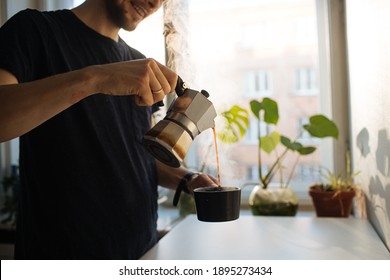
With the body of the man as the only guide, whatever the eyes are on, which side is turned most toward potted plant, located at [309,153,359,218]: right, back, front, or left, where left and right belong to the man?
left

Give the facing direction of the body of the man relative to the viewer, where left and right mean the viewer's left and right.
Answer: facing the viewer and to the right of the viewer
